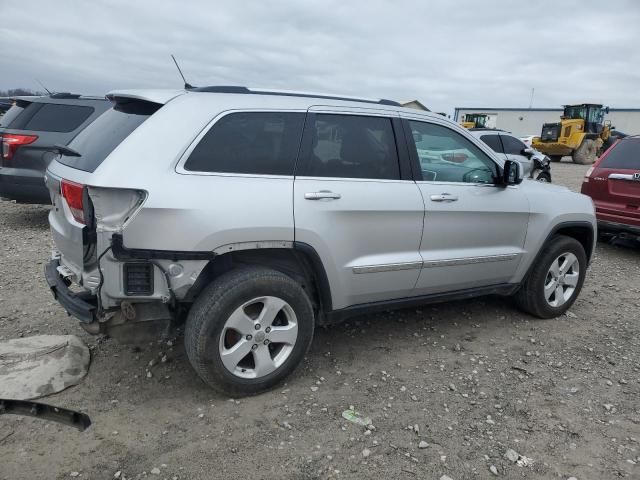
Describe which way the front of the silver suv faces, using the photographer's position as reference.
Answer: facing away from the viewer and to the right of the viewer

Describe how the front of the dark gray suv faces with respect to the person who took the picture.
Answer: facing away from the viewer and to the right of the viewer

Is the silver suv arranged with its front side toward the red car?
yes

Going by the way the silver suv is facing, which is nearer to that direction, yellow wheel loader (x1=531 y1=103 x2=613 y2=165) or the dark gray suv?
the yellow wheel loader

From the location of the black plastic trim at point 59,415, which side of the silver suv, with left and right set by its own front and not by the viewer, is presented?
back

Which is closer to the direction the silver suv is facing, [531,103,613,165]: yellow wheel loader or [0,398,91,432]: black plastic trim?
the yellow wheel loader

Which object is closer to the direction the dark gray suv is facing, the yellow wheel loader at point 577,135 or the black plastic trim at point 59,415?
the yellow wheel loader

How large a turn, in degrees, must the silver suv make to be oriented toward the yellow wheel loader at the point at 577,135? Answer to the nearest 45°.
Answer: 0° — it already faces it

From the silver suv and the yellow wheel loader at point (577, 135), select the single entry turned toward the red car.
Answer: the silver suv

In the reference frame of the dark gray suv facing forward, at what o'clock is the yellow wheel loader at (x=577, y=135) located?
The yellow wheel loader is roughly at 1 o'clock from the dark gray suv.
